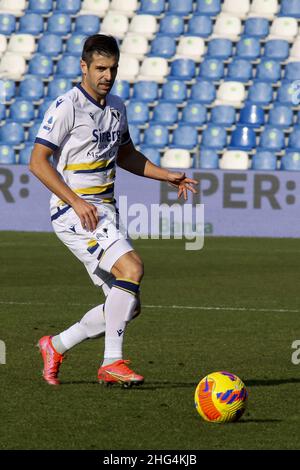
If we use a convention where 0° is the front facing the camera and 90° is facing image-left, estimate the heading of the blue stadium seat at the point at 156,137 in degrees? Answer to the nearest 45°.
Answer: approximately 0°

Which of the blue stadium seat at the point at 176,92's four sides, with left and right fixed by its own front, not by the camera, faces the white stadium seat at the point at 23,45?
right

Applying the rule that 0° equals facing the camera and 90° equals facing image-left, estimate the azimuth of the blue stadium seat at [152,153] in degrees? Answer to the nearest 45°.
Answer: approximately 0°

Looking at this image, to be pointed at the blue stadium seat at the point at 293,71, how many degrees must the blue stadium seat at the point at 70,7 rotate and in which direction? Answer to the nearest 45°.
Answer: approximately 45° to its left

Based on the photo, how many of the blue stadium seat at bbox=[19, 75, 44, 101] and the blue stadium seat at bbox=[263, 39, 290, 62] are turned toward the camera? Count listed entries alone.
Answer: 2

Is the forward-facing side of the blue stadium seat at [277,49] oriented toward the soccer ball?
yes
